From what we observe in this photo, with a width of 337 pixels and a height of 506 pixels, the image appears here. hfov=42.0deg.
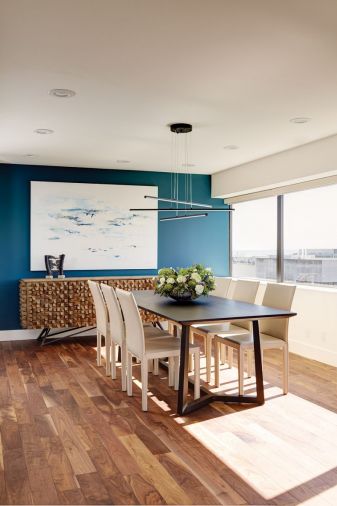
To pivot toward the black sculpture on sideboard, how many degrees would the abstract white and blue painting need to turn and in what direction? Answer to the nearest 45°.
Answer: approximately 45° to its right

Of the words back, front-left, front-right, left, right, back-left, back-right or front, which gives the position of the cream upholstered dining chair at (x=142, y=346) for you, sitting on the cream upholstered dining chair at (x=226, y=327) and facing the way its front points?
front

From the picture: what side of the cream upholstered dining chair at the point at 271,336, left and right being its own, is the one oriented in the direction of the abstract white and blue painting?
right

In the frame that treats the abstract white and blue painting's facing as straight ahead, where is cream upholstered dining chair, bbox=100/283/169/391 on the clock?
The cream upholstered dining chair is roughly at 12 o'clock from the abstract white and blue painting.

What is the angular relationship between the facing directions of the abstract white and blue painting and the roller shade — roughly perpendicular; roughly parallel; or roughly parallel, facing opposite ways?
roughly perpendicular

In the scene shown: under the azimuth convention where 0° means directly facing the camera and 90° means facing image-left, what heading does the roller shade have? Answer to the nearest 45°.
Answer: approximately 45°

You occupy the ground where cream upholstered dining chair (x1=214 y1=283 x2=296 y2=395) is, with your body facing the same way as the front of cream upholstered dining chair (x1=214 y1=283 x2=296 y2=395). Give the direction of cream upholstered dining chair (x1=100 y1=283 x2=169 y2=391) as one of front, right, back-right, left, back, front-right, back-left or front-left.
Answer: front-right

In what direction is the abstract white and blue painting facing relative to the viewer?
toward the camera

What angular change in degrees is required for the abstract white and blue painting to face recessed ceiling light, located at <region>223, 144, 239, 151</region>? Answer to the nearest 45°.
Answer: approximately 45° to its left

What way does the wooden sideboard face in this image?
toward the camera

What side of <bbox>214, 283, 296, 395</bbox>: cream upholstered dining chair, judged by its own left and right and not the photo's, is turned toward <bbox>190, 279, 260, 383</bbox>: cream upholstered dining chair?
right

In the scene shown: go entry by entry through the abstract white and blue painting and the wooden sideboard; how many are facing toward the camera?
2
